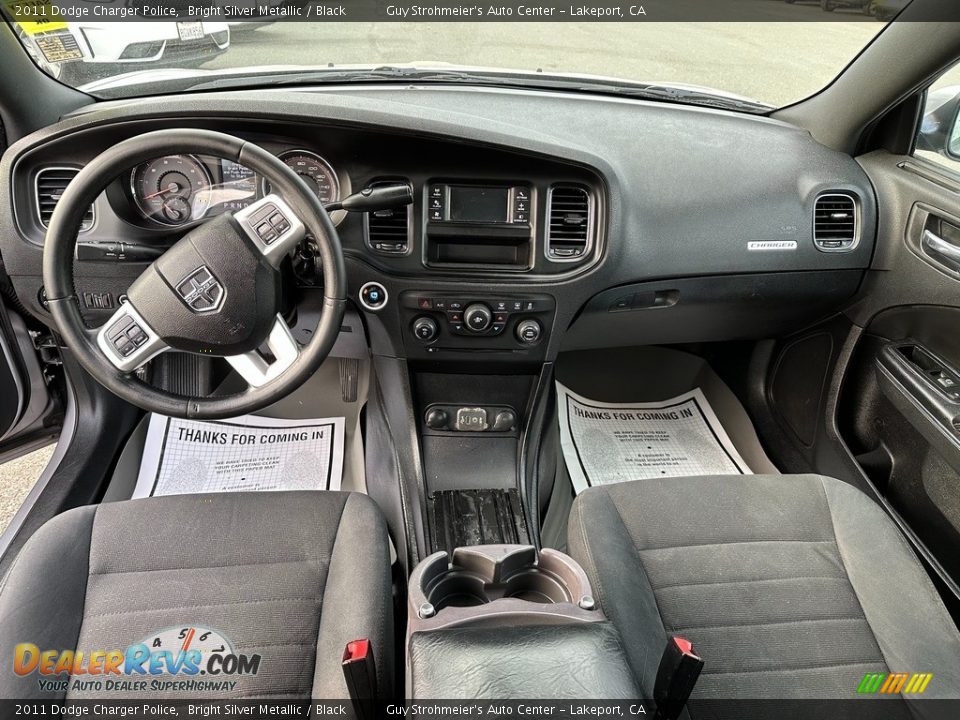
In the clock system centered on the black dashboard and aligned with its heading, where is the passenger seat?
The passenger seat is roughly at 11 o'clock from the black dashboard.

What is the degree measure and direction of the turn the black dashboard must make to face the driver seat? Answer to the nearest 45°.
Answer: approximately 45° to its right

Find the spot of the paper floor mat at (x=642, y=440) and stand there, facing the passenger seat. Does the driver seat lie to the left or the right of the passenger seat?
right

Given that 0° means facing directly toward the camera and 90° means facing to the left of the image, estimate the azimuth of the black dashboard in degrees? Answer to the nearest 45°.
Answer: approximately 0°
